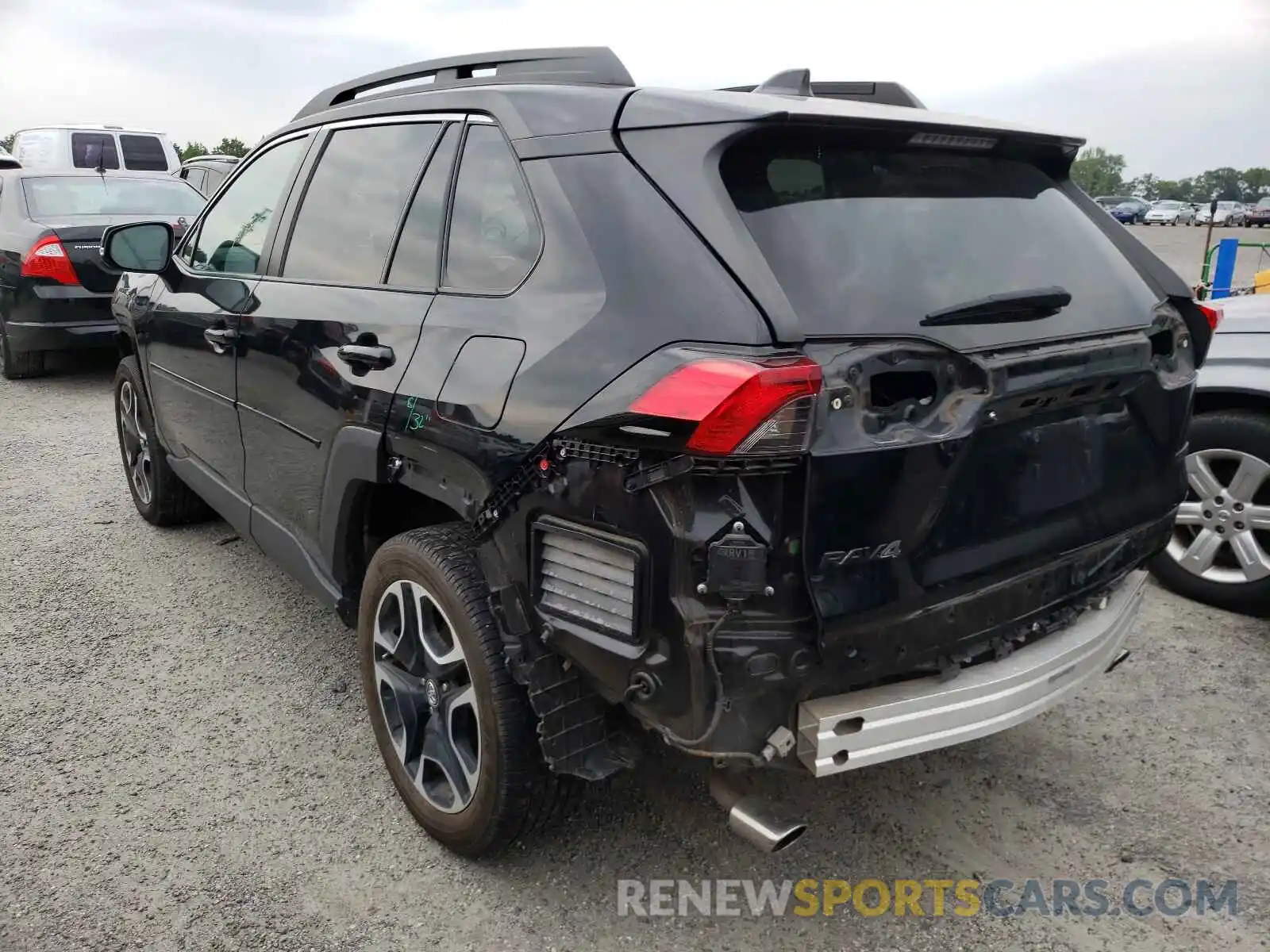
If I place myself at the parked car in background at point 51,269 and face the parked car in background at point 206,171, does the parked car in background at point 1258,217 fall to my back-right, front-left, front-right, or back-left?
front-right

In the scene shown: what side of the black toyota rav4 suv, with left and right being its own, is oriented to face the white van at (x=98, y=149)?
front

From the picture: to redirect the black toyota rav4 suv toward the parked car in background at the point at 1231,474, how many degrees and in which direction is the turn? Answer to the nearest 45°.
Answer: approximately 90° to its right

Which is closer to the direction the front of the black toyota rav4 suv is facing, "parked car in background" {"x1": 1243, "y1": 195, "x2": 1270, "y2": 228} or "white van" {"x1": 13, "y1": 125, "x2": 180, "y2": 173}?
the white van

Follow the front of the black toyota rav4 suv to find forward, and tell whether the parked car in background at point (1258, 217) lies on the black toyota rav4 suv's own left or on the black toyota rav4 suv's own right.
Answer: on the black toyota rav4 suv's own right

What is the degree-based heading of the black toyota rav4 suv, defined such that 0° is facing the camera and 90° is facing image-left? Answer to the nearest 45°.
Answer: approximately 135°

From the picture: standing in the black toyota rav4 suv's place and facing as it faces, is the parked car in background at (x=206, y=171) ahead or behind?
ahead

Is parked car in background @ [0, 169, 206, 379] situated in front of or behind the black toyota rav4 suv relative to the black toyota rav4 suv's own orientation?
in front
